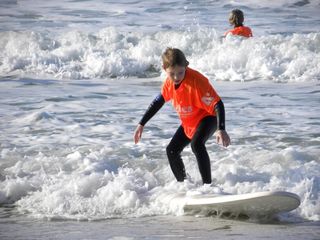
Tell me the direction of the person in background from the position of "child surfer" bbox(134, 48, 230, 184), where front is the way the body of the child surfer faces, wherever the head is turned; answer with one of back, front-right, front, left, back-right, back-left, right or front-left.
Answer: back-right

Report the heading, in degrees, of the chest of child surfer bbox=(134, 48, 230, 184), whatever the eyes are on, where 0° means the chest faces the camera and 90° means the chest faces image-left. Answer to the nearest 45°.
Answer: approximately 45°
